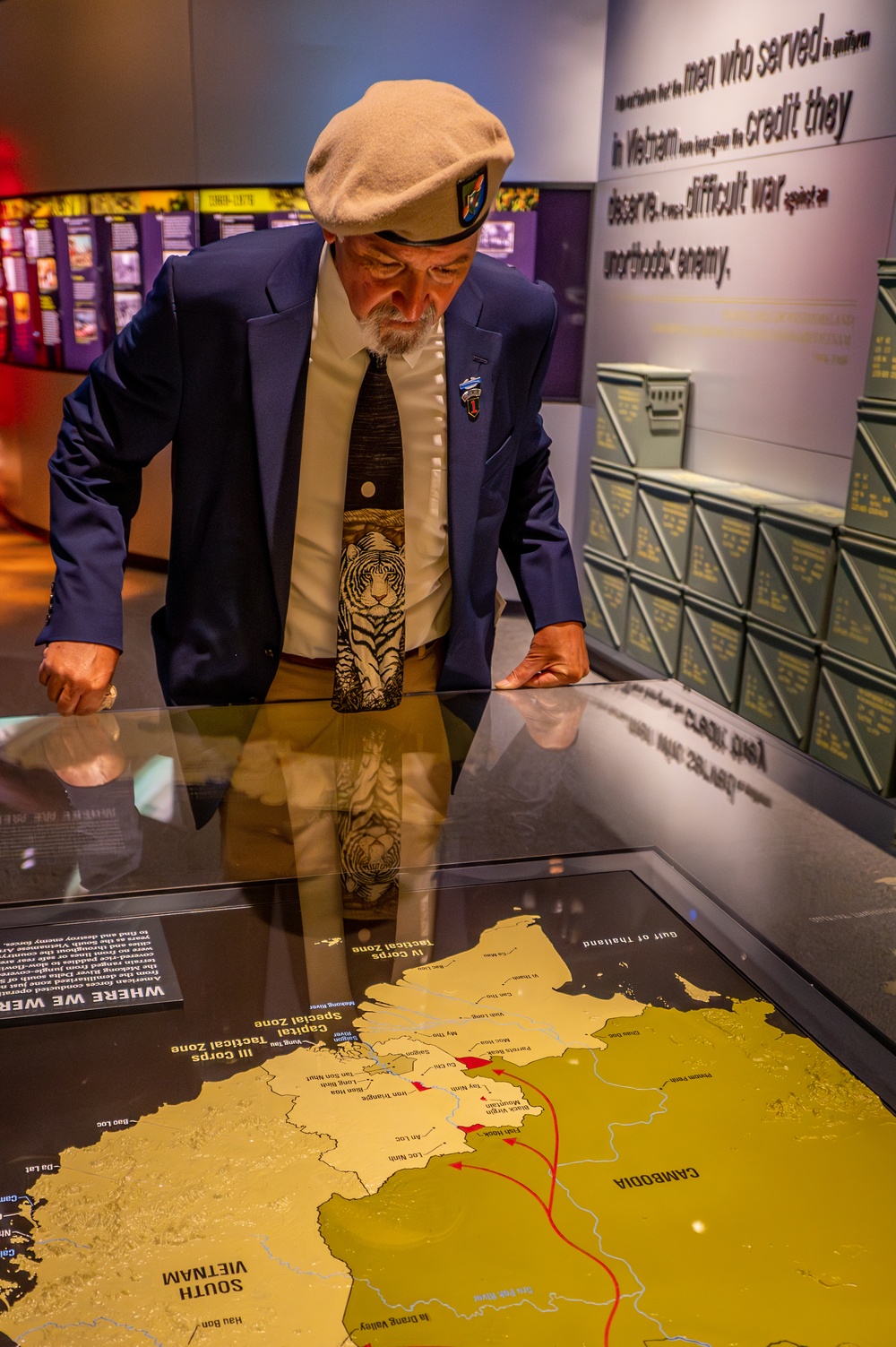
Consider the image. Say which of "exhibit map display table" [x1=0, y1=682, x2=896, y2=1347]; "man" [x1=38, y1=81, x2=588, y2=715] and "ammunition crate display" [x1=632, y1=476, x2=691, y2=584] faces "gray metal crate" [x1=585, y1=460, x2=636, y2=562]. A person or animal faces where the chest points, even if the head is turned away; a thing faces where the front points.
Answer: the exhibit map display table

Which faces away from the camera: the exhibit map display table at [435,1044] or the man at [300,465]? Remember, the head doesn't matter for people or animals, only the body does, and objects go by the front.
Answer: the exhibit map display table

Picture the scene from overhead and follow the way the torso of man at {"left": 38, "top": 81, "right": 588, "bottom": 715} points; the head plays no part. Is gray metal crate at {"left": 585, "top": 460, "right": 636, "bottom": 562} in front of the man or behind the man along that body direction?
behind

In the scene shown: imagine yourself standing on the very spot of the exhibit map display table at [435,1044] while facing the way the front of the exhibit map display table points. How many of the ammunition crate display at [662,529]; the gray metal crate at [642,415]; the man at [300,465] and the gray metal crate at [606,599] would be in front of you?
4

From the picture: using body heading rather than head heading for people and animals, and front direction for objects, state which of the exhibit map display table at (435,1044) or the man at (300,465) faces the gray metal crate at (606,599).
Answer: the exhibit map display table

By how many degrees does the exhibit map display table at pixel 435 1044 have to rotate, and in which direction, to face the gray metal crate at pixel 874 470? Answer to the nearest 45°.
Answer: approximately 45° to its right

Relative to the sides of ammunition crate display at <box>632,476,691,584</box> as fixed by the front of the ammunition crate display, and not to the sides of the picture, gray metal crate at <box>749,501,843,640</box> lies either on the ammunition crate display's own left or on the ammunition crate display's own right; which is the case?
on the ammunition crate display's own left

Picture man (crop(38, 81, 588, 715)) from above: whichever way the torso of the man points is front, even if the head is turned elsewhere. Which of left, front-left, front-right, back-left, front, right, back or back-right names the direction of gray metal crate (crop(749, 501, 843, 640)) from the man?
back-left

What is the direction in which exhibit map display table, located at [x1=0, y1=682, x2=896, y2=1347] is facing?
away from the camera

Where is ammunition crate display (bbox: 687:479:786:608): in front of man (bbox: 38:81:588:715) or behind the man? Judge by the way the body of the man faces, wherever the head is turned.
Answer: behind

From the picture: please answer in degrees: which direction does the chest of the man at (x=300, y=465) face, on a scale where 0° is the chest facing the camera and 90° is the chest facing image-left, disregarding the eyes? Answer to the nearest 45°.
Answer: approximately 0°

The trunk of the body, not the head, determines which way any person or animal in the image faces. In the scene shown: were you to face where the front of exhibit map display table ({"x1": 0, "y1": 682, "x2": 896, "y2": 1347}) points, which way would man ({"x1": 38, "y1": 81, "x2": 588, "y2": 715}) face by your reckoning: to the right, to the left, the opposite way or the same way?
the opposite way

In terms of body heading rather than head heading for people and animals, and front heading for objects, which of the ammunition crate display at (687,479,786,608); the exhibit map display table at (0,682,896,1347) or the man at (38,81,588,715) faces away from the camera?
the exhibit map display table

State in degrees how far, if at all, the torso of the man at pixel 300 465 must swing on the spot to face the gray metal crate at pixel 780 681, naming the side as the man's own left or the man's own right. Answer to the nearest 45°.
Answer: approximately 135° to the man's own left

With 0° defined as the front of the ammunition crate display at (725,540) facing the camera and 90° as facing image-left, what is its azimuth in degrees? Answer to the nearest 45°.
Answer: approximately 45°

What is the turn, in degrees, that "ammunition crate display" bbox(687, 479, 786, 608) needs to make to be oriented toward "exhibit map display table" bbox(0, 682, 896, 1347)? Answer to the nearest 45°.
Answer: approximately 45° to its left
